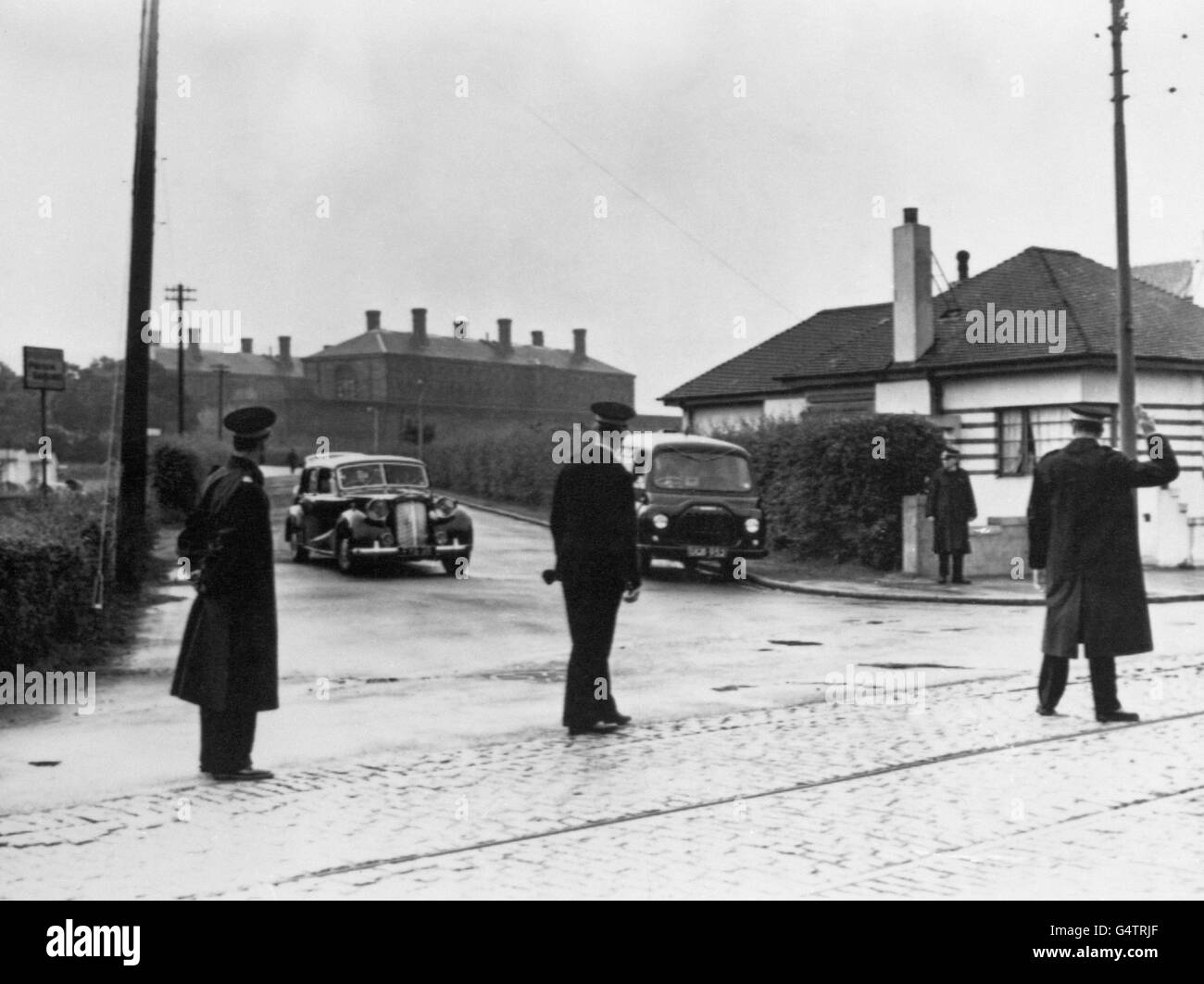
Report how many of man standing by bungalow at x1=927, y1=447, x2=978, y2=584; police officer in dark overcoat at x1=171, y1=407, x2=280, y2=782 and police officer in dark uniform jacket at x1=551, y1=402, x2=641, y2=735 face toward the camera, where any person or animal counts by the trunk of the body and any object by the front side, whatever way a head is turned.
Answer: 1

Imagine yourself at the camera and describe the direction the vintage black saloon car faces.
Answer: facing the viewer and to the right of the viewer

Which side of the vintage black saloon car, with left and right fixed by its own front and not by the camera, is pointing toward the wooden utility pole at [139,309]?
right

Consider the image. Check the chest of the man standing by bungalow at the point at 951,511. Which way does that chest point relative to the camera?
toward the camera

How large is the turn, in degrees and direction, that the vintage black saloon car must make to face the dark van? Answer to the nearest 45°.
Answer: approximately 45° to its left

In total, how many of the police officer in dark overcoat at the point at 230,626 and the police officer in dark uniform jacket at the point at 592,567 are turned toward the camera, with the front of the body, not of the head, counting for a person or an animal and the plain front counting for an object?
0

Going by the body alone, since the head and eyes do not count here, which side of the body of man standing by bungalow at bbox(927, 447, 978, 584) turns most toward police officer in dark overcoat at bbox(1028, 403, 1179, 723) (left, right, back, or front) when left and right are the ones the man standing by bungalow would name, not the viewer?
front

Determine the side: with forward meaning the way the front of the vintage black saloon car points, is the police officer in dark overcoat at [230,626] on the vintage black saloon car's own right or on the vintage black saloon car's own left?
on the vintage black saloon car's own right

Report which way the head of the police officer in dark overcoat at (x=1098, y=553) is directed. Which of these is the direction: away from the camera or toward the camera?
away from the camera

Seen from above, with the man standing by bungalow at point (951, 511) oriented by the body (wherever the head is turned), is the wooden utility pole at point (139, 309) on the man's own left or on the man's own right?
on the man's own right

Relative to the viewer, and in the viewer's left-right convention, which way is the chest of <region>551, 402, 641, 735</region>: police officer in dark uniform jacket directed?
facing away from the viewer and to the right of the viewer

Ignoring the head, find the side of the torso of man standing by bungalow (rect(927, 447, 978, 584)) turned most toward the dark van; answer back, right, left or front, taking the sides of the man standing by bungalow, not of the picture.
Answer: right
